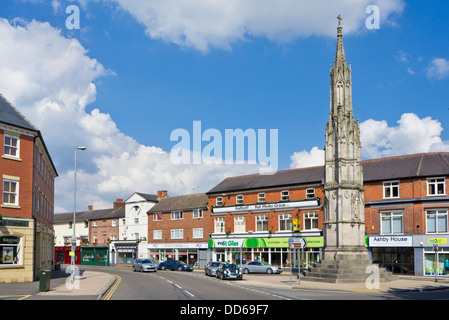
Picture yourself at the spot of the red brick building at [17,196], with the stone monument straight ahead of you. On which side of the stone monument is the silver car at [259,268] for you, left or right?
left

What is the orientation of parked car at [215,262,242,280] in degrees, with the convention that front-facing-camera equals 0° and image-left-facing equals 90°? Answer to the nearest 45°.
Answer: approximately 315°

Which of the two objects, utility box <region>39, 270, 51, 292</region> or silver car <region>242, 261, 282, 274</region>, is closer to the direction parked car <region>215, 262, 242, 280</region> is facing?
the utility box

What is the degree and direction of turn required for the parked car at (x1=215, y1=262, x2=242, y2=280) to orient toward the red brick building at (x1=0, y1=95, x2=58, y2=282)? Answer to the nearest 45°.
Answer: approximately 90° to its right

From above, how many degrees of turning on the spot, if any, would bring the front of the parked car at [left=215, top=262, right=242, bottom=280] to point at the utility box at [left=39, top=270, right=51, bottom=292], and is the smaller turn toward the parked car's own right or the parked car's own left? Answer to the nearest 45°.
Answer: approximately 90° to the parked car's own right

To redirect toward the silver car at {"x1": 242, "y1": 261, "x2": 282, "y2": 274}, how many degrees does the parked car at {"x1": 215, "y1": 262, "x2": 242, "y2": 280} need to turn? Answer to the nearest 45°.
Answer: approximately 135° to its left

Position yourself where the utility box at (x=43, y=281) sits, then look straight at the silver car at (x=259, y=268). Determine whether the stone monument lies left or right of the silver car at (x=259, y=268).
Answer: right

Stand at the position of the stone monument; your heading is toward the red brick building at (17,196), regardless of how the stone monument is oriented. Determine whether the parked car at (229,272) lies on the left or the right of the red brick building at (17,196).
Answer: right

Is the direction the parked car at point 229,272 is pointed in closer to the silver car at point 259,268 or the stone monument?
the stone monument
